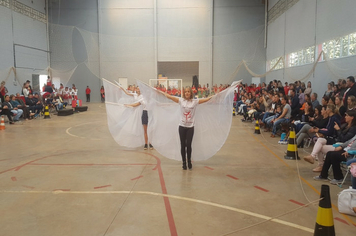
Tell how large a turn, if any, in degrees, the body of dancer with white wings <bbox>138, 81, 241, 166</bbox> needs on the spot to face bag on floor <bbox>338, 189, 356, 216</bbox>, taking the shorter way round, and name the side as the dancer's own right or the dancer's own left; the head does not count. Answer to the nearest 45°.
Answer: approximately 45° to the dancer's own left

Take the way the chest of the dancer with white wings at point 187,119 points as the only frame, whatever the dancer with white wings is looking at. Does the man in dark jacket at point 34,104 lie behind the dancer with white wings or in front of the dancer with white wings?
behind

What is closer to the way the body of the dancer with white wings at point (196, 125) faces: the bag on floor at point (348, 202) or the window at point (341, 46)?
the bag on floor

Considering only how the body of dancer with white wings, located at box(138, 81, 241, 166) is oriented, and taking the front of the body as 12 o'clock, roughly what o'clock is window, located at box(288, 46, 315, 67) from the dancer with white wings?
The window is roughly at 7 o'clock from the dancer with white wings.

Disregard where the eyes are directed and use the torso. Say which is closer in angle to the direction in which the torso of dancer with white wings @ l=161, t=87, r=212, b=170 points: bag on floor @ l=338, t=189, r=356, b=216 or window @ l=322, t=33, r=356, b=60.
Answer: the bag on floor
